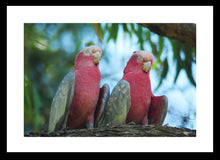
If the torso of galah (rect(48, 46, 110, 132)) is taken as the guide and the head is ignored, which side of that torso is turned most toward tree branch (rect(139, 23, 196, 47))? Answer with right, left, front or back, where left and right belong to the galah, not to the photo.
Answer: left

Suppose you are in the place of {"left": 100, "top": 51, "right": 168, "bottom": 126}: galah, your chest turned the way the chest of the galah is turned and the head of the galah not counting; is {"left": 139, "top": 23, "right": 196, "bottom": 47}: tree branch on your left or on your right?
on your left

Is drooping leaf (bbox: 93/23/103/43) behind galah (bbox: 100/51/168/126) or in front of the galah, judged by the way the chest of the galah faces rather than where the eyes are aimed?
behind

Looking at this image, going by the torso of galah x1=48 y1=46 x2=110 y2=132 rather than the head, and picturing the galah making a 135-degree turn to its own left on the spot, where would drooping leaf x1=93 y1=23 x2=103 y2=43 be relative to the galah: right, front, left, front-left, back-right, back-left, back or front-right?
front

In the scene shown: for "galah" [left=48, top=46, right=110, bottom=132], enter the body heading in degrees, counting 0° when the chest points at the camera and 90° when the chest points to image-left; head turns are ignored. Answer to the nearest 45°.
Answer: approximately 315°
